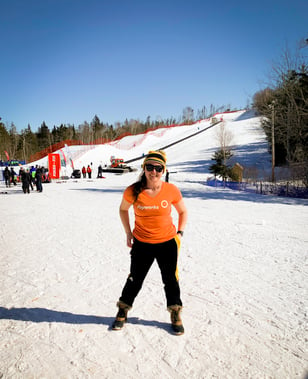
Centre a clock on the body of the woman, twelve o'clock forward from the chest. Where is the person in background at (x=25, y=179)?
The person in background is roughly at 5 o'clock from the woman.

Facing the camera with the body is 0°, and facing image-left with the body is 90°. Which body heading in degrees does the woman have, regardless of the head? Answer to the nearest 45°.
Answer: approximately 0°
